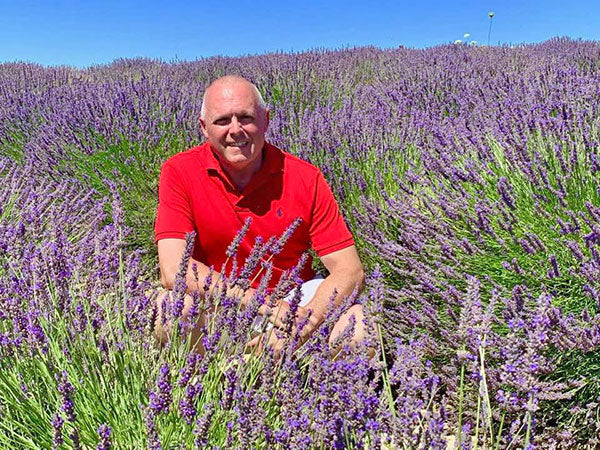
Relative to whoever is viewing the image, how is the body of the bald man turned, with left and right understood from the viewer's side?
facing the viewer

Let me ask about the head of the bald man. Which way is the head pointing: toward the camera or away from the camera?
toward the camera
